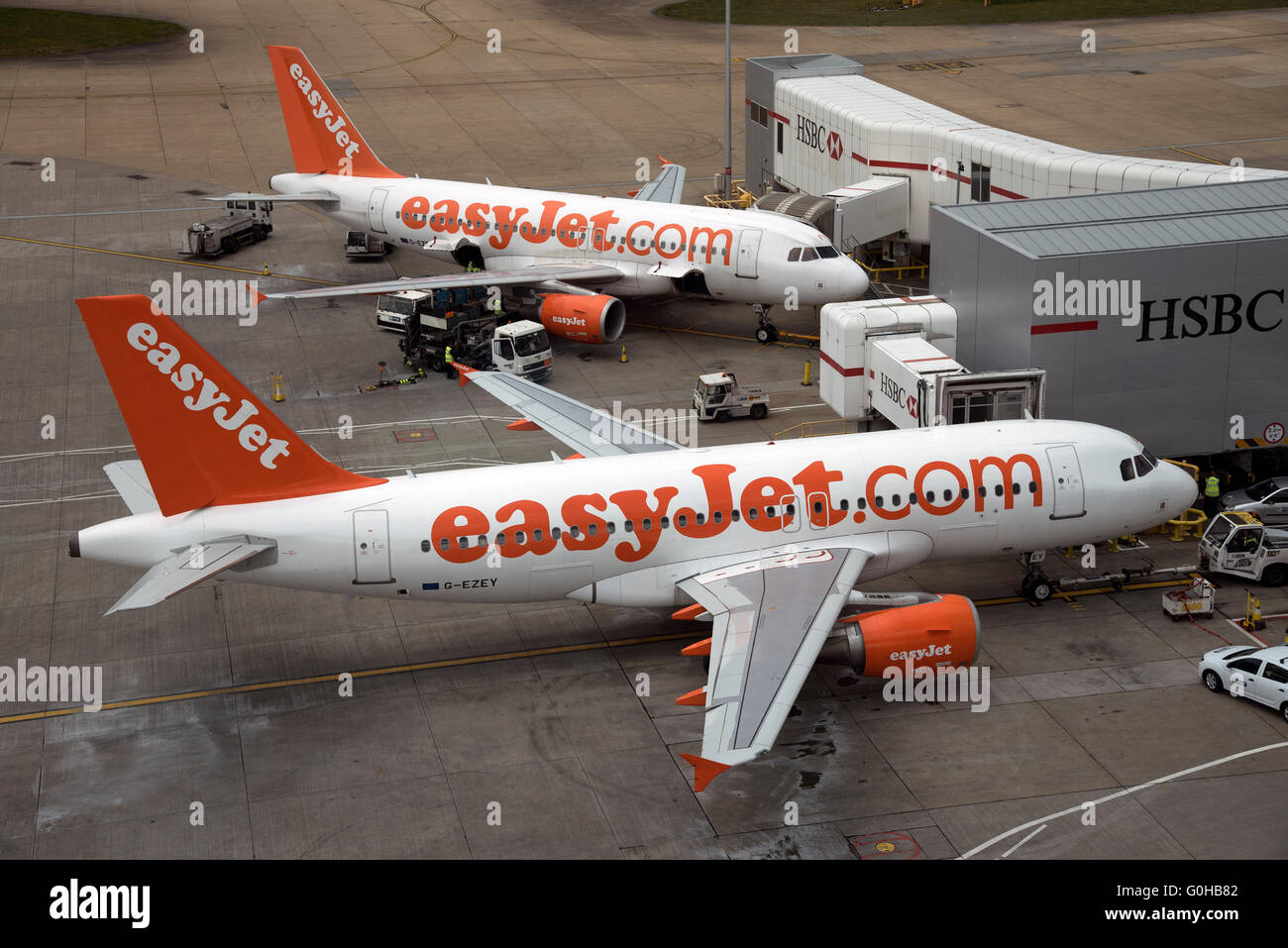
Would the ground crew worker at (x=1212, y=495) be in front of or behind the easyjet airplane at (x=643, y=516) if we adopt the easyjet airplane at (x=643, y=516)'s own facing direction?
in front

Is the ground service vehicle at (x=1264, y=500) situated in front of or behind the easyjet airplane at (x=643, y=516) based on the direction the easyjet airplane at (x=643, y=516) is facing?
in front

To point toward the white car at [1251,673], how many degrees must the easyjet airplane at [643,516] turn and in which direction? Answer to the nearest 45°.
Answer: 0° — it already faces it

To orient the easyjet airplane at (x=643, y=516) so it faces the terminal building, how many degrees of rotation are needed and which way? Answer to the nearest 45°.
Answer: approximately 45° to its left

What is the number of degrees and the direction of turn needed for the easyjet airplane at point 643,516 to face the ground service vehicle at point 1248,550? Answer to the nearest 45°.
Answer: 0° — it already faces it

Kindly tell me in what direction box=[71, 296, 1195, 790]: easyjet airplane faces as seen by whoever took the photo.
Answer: facing to the right of the viewer
